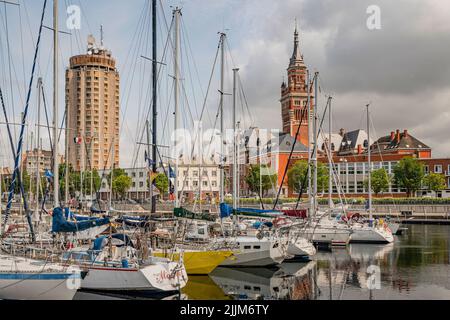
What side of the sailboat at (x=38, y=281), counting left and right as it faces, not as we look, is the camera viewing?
right
